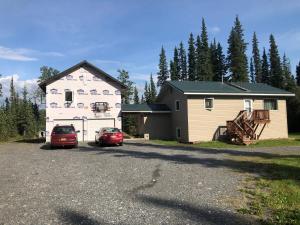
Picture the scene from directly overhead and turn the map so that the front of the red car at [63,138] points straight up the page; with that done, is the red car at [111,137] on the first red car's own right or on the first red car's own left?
on the first red car's own right

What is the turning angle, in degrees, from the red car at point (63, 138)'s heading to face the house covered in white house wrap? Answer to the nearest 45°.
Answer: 0° — it already faces it

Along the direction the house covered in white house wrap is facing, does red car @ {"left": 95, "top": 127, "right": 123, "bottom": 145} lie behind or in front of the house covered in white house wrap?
in front

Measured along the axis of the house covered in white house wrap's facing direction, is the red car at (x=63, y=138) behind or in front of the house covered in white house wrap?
in front

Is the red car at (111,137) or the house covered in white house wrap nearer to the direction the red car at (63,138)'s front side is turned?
the house covered in white house wrap

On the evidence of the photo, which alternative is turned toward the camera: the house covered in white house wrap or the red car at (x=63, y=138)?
the house covered in white house wrap

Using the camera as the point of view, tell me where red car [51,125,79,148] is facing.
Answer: facing away from the viewer

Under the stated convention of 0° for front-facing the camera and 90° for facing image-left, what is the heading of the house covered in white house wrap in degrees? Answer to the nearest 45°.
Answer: approximately 0°

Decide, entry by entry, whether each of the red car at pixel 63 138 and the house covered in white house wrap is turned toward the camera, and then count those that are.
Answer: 1

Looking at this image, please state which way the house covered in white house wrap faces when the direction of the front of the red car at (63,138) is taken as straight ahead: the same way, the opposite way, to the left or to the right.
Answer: the opposite way
